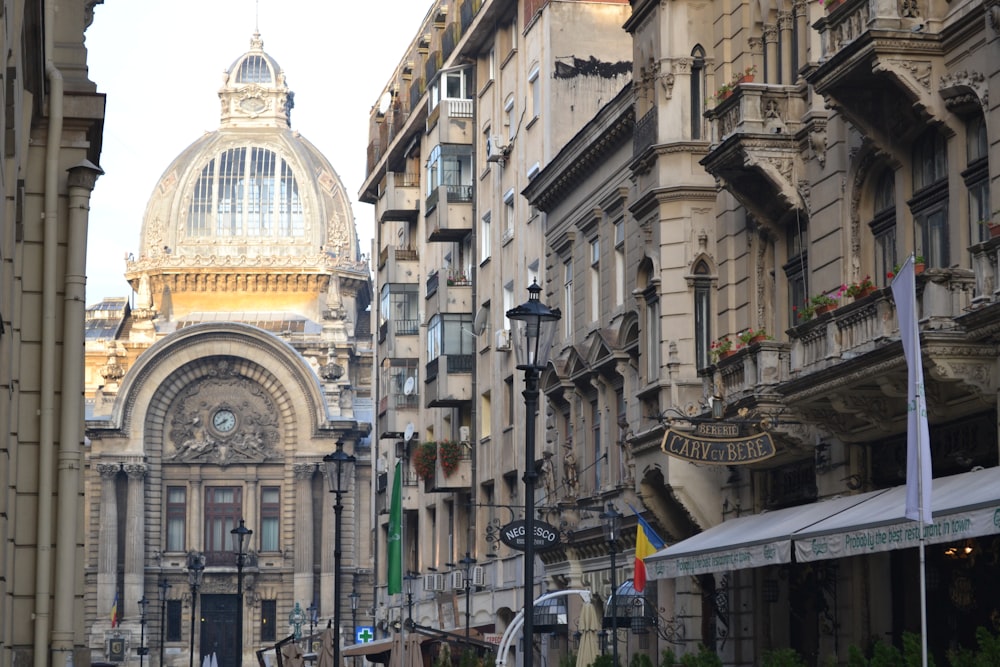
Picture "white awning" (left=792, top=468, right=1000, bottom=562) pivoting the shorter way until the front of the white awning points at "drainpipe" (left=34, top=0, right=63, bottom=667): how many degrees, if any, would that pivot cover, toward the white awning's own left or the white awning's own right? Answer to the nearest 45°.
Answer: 0° — it already faces it

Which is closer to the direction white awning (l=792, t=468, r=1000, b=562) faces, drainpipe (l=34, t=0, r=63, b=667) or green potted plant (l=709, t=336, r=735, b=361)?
the drainpipe

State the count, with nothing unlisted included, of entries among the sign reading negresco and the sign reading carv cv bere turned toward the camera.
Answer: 2

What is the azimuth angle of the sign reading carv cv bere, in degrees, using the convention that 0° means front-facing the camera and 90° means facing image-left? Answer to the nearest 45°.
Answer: approximately 0°
